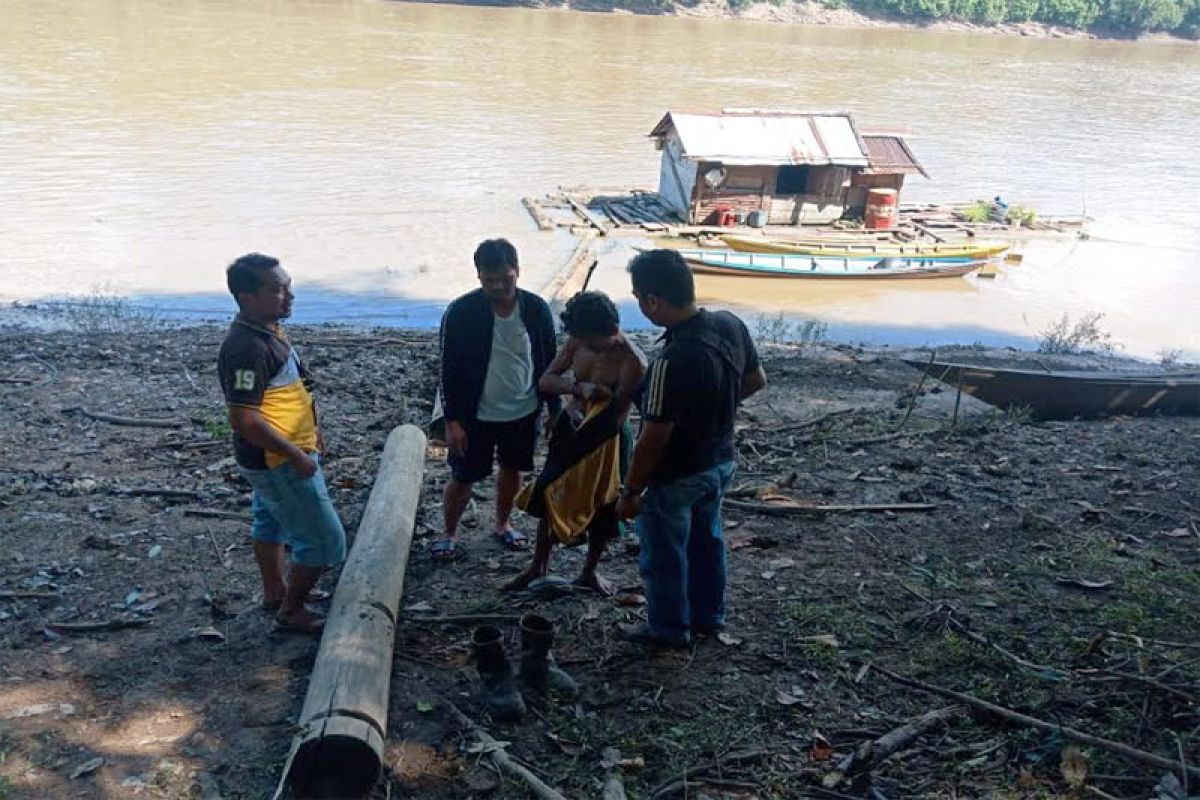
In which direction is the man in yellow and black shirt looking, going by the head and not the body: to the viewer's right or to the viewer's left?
to the viewer's right

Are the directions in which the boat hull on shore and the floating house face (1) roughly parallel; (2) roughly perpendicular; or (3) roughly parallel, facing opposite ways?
roughly perpendicular

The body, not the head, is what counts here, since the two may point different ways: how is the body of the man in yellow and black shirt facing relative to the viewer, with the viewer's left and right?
facing to the right of the viewer

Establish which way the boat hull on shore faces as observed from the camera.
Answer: facing to the left of the viewer

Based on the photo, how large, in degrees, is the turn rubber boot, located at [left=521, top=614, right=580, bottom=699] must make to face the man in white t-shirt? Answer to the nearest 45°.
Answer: approximately 135° to its left
